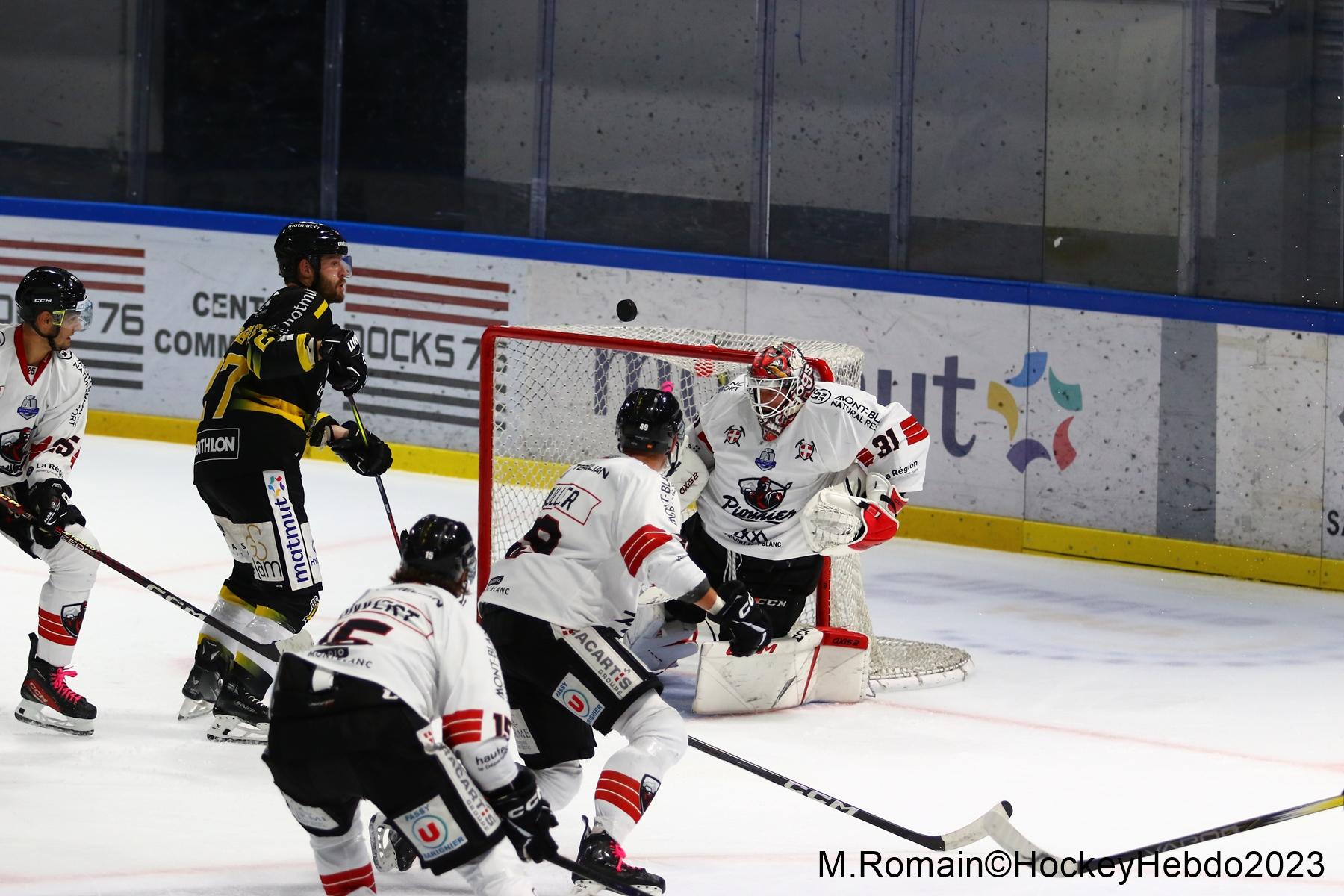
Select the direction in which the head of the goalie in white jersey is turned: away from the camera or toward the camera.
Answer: toward the camera

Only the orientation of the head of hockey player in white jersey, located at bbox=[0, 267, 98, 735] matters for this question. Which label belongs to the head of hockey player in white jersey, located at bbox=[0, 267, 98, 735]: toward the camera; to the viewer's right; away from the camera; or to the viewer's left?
to the viewer's right

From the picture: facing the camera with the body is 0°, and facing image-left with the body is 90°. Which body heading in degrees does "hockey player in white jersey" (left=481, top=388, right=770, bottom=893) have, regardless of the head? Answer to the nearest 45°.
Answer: approximately 225°

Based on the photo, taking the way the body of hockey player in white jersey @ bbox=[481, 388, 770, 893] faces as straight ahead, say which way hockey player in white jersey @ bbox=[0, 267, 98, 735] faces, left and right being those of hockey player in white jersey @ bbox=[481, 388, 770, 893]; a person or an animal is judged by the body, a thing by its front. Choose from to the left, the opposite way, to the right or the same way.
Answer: to the right

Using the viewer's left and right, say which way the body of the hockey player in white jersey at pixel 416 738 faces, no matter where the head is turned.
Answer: facing away from the viewer and to the right of the viewer

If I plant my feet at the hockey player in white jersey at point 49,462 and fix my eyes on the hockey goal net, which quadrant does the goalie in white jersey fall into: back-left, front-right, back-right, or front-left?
front-right

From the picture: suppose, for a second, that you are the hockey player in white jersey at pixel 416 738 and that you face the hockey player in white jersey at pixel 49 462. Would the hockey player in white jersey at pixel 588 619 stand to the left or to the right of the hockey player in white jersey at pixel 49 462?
right

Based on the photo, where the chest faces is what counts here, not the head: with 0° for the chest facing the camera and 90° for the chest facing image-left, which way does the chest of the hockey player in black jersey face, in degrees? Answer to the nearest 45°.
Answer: approximately 225°

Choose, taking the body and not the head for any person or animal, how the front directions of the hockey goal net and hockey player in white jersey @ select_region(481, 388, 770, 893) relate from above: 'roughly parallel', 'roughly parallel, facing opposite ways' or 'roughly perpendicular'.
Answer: roughly parallel, facing opposite ways

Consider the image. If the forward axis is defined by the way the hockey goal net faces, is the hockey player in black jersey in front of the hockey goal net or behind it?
in front

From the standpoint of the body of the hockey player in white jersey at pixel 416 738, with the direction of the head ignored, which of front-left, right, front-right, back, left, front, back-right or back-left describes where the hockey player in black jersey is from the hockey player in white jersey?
front-left

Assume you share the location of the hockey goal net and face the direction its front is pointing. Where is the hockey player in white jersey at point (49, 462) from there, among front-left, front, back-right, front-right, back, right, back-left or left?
front

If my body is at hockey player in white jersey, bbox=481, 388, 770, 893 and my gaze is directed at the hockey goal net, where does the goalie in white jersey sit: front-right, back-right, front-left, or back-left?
front-right

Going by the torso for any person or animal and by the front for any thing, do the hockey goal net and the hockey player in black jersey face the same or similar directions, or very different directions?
very different directions

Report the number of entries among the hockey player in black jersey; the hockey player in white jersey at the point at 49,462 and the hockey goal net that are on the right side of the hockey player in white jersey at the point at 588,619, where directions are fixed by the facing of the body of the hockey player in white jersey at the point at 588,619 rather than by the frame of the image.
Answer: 0

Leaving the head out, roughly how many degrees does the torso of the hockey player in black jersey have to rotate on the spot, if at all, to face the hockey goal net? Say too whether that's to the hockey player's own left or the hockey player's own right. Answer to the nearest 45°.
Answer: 0° — they already face it

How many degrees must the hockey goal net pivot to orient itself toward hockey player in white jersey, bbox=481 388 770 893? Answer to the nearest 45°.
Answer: approximately 45° to its left

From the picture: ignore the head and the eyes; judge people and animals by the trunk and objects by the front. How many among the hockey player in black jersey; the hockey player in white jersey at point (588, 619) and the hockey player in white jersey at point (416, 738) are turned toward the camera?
0

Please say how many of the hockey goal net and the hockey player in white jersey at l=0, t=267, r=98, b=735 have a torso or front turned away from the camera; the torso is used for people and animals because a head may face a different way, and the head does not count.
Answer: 0

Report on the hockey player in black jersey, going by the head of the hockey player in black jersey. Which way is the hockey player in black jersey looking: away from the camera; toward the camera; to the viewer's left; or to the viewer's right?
to the viewer's right
